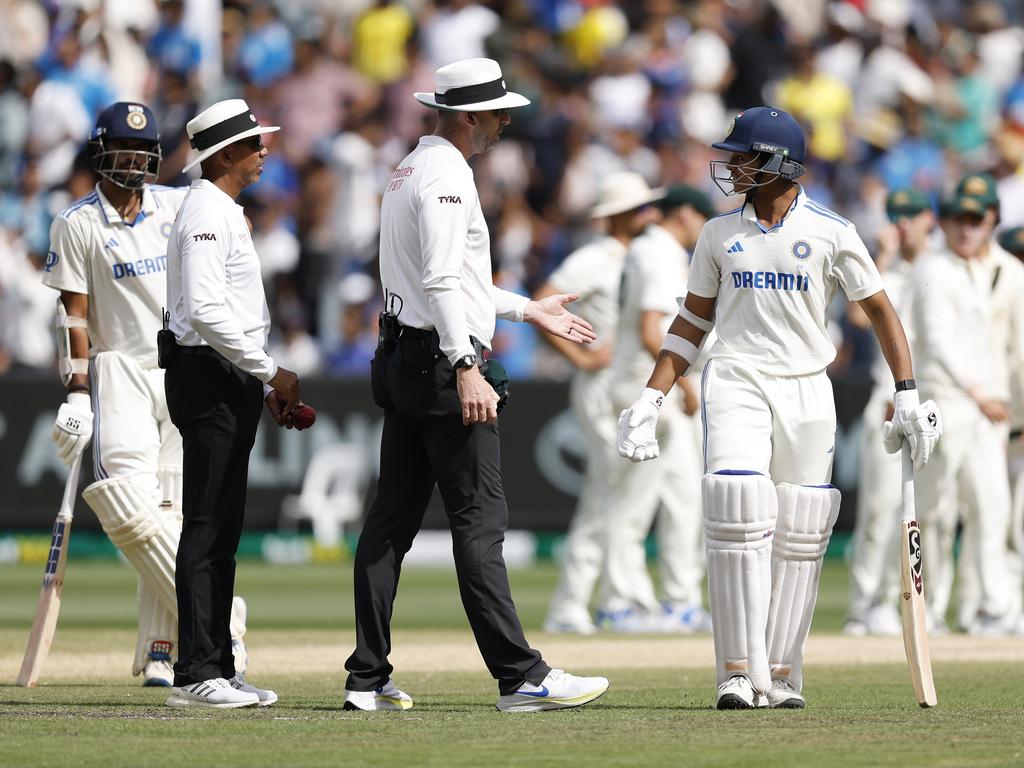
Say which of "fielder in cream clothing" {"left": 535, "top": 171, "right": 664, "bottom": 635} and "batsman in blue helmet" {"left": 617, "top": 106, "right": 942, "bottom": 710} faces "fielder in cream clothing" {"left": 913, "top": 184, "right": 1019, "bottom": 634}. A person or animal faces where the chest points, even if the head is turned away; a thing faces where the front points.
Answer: "fielder in cream clothing" {"left": 535, "top": 171, "right": 664, "bottom": 635}

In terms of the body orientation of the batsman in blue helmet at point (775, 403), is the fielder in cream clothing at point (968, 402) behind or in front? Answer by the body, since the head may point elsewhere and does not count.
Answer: behind

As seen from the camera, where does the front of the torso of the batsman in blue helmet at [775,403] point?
toward the camera

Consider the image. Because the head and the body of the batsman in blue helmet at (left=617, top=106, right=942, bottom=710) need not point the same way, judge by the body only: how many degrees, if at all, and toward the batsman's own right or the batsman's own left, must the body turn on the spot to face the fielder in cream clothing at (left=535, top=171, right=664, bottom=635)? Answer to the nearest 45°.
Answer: approximately 180°

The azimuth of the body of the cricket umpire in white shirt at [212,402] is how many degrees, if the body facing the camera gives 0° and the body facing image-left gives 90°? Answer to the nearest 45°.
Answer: approximately 270°

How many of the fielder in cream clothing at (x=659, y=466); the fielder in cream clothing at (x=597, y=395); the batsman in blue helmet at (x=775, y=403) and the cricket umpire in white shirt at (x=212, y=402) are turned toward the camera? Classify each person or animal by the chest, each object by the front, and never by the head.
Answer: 1

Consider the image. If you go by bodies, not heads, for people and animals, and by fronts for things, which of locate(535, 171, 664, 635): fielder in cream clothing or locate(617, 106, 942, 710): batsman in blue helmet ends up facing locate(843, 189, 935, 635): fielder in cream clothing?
locate(535, 171, 664, 635): fielder in cream clothing

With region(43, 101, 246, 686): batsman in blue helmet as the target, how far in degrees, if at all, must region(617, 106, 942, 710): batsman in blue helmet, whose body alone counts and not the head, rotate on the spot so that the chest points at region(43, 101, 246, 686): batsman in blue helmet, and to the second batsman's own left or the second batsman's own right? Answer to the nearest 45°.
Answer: approximately 90° to the second batsman's own right

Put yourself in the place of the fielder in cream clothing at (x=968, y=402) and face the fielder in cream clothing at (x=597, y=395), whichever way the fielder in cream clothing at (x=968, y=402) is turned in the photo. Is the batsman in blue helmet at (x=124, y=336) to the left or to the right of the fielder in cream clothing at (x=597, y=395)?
left

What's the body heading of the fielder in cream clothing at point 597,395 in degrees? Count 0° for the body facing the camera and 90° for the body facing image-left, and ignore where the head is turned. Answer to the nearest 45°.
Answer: approximately 270°
